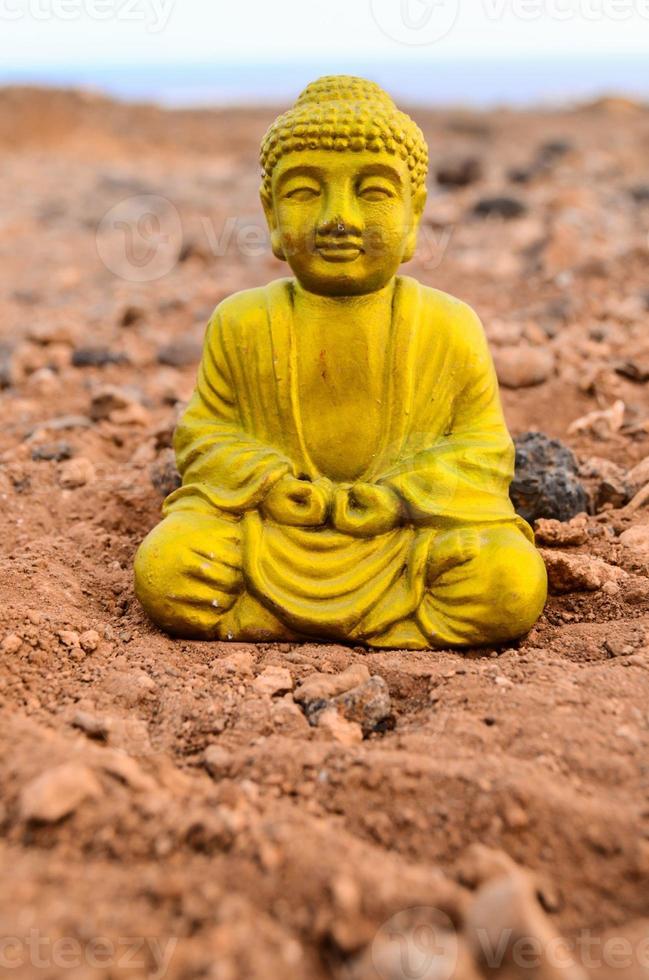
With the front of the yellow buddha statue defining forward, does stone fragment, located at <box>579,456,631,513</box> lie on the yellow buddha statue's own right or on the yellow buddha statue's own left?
on the yellow buddha statue's own left

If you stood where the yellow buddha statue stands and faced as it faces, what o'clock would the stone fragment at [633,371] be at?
The stone fragment is roughly at 7 o'clock from the yellow buddha statue.

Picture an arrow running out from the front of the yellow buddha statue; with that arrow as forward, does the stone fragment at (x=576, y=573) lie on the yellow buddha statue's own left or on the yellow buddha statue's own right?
on the yellow buddha statue's own left

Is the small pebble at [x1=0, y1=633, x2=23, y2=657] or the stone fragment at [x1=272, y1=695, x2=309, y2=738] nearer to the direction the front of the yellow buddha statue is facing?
the stone fragment

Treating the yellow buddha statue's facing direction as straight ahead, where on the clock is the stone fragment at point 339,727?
The stone fragment is roughly at 12 o'clock from the yellow buddha statue.

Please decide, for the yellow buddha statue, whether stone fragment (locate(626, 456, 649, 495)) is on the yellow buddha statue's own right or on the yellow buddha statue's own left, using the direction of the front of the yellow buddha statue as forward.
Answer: on the yellow buddha statue's own left

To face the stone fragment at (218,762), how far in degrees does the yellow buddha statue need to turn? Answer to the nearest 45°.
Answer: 0° — it already faces it

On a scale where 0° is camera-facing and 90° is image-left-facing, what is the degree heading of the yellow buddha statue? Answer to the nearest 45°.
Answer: approximately 0°

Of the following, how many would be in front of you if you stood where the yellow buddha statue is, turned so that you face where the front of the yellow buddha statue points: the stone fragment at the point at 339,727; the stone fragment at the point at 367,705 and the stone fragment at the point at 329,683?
3
